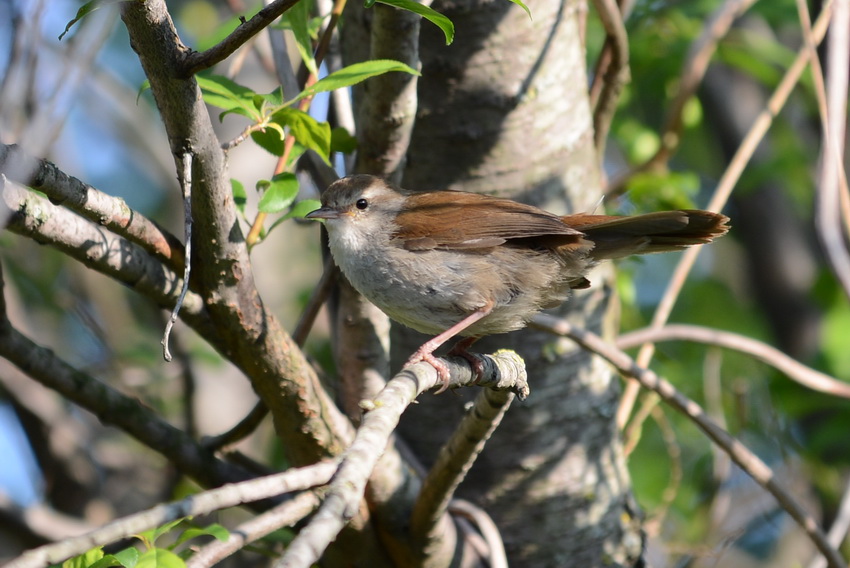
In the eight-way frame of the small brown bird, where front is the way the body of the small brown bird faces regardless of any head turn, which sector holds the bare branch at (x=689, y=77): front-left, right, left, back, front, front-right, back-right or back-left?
back-right

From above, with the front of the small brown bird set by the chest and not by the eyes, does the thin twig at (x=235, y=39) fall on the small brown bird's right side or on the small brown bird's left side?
on the small brown bird's right side

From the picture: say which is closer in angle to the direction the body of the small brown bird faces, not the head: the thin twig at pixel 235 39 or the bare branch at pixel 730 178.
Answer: the thin twig

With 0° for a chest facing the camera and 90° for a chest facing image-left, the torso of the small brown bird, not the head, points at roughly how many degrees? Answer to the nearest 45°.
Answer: approximately 90°

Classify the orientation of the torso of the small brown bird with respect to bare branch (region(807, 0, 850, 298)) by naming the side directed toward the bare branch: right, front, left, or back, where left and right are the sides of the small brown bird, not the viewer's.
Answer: back

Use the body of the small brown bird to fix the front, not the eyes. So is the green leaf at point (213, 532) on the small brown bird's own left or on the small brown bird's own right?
on the small brown bird's own left

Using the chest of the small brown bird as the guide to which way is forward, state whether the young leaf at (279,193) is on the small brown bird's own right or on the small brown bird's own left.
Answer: on the small brown bird's own right
